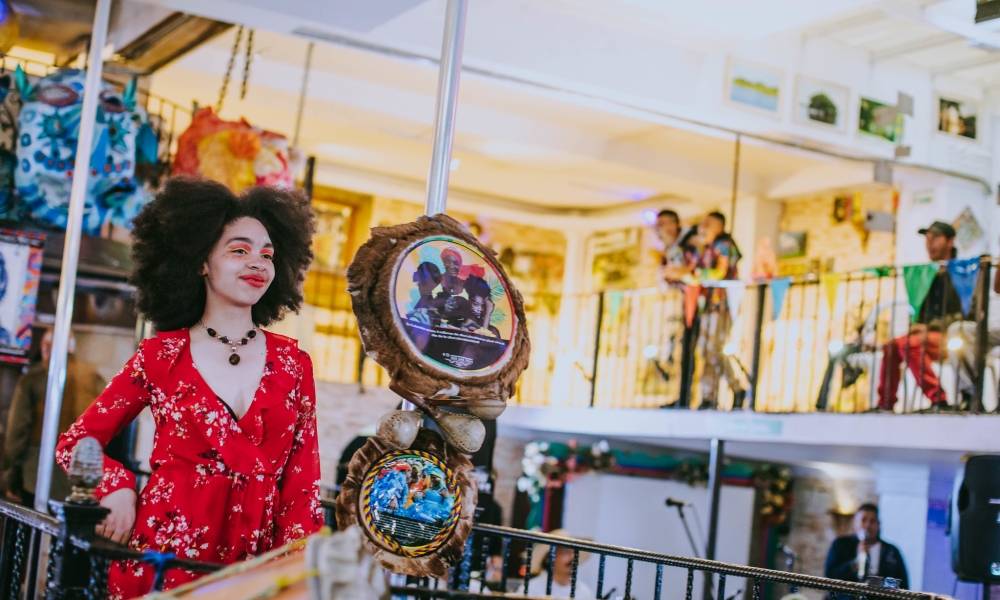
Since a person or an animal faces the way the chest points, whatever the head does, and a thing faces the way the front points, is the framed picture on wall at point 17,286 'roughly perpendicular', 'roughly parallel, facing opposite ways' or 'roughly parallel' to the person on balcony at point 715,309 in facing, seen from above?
roughly perpendicular

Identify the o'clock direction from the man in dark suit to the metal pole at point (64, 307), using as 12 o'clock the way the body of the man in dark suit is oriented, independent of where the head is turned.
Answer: The metal pole is roughly at 1 o'clock from the man in dark suit.

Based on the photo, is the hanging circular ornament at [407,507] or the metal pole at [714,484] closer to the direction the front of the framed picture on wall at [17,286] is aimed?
the hanging circular ornament

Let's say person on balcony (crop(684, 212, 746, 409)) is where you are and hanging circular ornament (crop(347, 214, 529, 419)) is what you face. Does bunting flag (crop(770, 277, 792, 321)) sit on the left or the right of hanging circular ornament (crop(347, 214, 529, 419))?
left

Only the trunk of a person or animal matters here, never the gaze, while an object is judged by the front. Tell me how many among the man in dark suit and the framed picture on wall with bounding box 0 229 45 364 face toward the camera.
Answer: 2

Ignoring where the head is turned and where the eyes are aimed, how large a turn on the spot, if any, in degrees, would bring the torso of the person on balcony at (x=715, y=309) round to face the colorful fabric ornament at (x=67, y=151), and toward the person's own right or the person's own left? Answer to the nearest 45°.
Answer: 0° — they already face it

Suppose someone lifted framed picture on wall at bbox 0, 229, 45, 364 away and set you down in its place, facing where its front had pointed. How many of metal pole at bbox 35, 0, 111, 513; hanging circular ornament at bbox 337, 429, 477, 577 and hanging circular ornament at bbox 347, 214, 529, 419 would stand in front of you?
3

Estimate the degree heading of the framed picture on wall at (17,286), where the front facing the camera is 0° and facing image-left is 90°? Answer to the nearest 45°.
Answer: approximately 0°

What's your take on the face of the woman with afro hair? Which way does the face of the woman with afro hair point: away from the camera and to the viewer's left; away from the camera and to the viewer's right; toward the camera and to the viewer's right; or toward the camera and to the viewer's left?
toward the camera and to the viewer's right

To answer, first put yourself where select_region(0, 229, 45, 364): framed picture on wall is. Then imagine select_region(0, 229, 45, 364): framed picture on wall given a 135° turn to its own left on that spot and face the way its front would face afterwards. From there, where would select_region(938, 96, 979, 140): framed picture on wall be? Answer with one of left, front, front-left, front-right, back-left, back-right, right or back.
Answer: front-right
